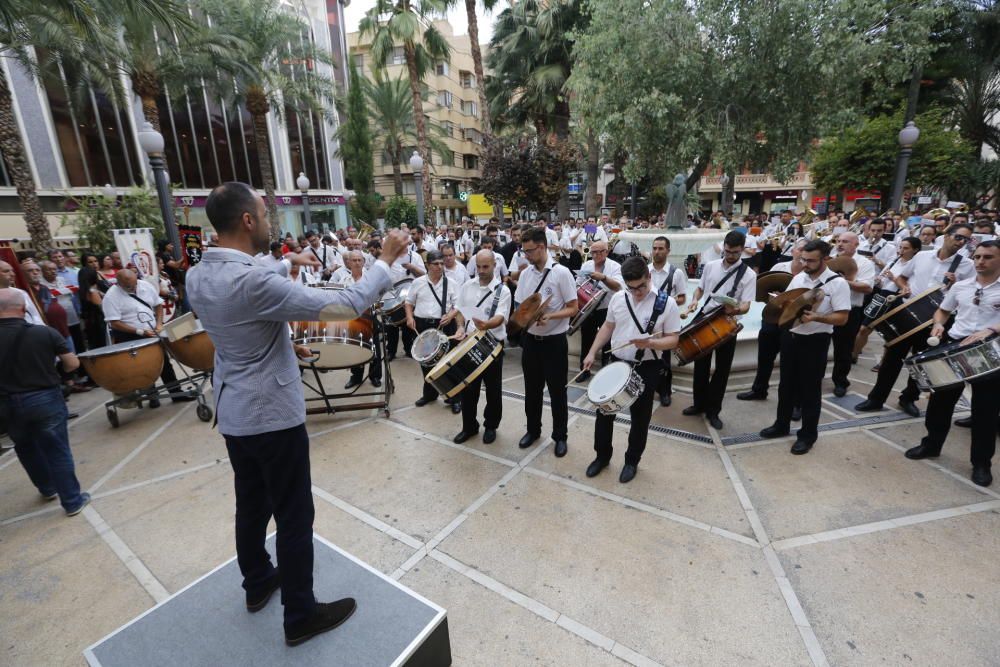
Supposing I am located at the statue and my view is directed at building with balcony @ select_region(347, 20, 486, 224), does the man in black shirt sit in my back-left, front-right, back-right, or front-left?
back-left

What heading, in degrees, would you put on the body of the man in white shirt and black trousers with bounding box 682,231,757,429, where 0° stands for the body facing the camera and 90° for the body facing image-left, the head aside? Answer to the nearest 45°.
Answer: approximately 45°

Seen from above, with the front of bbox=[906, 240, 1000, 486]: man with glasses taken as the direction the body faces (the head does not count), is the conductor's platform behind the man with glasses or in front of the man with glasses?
in front

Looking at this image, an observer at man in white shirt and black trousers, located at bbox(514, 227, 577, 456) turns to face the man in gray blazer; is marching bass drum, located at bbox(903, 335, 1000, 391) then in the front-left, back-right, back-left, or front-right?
back-left

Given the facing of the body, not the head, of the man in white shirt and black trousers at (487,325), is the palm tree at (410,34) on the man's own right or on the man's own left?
on the man's own right

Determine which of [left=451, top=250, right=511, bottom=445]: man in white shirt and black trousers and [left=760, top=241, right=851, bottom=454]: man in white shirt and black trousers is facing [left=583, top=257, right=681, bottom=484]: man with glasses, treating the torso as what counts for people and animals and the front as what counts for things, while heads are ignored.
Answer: [left=760, top=241, right=851, bottom=454]: man in white shirt and black trousers

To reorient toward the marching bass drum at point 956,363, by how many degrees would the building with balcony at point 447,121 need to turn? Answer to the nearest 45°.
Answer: approximately 45° to its left

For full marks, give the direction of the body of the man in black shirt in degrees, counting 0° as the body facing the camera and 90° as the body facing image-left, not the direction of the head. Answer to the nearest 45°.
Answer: approximately 225°

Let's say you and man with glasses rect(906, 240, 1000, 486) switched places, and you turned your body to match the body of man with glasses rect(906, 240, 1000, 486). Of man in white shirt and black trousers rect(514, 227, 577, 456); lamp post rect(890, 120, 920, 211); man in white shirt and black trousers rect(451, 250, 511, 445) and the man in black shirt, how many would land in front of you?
3

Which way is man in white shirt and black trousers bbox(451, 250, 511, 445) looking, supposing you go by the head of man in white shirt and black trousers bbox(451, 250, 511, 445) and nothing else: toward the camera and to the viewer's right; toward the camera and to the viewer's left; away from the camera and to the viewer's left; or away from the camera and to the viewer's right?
toward the camera and to the viewer's left

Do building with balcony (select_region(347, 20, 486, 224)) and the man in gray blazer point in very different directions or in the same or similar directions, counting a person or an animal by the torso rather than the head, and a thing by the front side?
very different directions

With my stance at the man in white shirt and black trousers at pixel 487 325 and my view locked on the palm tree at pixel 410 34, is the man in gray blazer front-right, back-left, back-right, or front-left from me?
back-left

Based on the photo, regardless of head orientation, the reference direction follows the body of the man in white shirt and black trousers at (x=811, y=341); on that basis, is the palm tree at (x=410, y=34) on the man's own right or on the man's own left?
on the man's own right

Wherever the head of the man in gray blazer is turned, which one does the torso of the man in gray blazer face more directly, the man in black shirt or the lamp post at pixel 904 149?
the lamp post

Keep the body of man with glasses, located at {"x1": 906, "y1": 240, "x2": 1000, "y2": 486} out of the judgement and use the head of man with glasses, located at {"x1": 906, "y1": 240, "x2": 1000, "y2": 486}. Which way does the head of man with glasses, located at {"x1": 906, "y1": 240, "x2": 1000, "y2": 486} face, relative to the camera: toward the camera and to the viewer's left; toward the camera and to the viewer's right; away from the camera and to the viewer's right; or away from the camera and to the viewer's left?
toward the camera and to the viewer's left

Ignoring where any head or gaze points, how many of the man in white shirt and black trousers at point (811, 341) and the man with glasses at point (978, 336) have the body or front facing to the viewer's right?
0

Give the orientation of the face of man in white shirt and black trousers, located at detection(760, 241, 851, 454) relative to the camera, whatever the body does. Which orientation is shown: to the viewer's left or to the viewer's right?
to the viewer's left

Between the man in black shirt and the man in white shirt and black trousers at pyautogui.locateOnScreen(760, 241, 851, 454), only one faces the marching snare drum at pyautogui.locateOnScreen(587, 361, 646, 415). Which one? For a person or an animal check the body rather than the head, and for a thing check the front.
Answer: the man in white shirt and black trousers

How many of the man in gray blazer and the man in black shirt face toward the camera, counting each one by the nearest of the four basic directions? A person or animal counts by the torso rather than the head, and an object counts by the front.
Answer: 0

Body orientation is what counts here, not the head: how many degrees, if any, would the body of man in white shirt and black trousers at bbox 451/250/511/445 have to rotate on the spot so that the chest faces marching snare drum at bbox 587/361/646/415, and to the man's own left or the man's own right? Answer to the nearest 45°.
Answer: approximately 90° to the man's own left
